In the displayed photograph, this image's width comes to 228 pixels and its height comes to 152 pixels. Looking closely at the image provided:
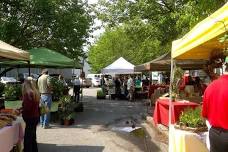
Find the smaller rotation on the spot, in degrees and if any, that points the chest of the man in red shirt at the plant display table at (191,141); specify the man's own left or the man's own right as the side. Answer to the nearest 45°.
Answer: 0° — they already face it

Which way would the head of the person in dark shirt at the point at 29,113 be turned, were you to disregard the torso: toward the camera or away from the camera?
away from the camera
